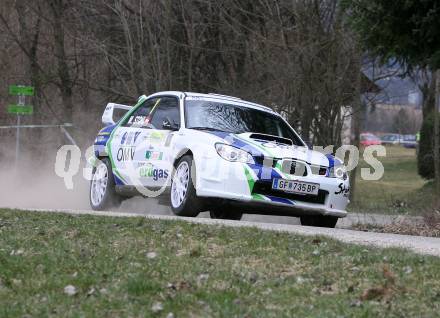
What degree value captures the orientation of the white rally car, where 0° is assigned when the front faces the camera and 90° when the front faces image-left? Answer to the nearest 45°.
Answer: approximately 315°
